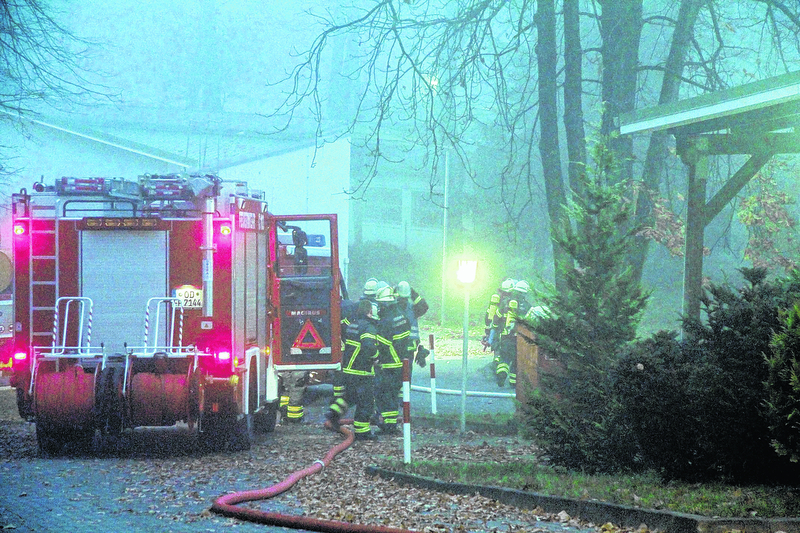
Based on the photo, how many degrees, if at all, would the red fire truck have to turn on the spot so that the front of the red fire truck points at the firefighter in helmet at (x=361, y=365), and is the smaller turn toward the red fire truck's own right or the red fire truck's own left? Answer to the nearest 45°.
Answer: approximately 90° to the red fire truck's own right

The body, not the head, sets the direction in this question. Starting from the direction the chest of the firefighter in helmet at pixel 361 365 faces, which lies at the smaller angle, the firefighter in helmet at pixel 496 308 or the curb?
the firefighter in helmet

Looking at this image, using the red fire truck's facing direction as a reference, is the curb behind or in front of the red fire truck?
behind

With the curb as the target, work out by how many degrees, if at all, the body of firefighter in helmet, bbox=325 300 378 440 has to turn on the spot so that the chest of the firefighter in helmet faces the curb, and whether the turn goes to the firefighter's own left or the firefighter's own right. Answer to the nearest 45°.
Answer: approximately 135° to the firefighter's own right

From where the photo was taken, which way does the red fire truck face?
away from the camera

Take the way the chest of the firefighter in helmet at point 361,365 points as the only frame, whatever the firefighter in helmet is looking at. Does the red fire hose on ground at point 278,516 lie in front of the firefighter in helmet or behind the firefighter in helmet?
behind

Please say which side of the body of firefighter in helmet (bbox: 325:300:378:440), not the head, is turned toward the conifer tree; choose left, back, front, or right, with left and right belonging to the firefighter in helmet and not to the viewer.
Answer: right

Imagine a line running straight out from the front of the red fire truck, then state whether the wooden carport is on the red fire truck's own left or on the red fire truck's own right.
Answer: on the red fire truck's own right

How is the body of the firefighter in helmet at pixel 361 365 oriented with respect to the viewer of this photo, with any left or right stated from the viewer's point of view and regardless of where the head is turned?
facing away from the viewer and to the right of the viewer
